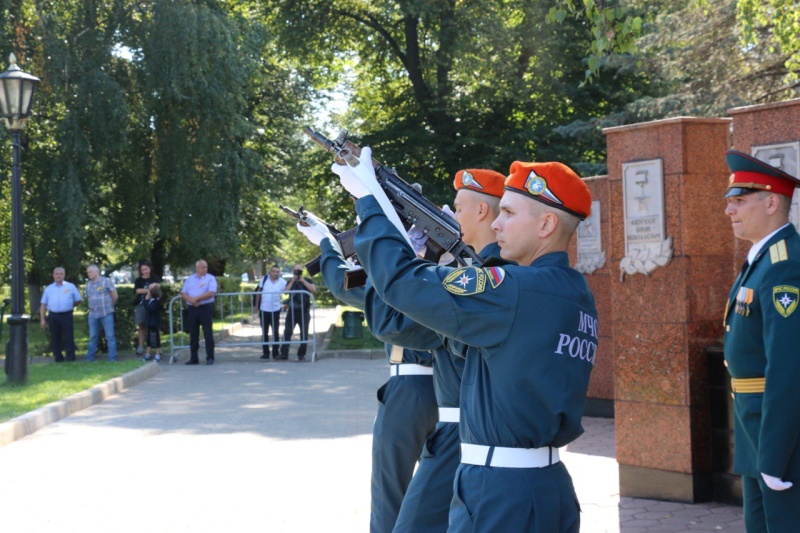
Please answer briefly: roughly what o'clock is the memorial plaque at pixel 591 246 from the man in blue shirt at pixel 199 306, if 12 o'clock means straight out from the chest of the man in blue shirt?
The memorial plaque is roughly at 11 o'clock from the man in blue shirt.

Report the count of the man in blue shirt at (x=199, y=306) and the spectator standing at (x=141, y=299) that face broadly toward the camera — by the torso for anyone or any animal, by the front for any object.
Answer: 2

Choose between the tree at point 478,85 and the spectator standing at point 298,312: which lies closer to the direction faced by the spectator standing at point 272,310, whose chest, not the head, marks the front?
the spectator standing

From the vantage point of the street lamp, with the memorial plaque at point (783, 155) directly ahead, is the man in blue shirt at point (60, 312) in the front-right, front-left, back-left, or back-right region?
back-left

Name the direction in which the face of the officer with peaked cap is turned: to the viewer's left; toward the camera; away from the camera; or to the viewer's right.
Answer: to the viewer's left

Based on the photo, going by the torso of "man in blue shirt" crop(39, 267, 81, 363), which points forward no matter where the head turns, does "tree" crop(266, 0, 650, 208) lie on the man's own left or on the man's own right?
on the man's own left

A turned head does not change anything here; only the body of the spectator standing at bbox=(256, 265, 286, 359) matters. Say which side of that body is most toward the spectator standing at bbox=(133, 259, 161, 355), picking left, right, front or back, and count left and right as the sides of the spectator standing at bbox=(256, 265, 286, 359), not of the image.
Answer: right

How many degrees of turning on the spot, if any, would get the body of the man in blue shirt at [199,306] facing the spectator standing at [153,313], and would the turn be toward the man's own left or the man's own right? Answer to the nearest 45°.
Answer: approximately 135° to the man's own right

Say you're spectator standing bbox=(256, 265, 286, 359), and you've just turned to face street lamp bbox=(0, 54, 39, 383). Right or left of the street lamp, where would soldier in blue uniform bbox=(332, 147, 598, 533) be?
left
